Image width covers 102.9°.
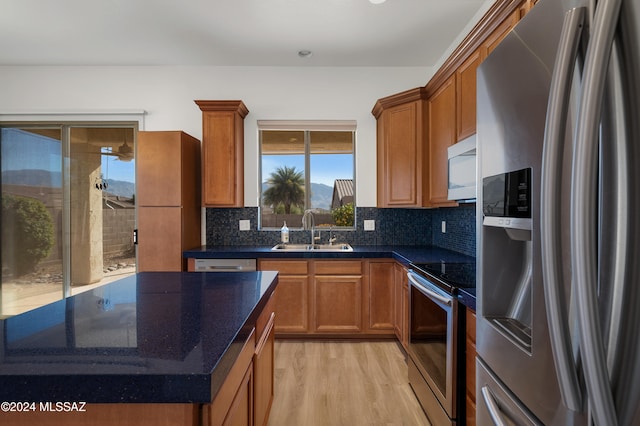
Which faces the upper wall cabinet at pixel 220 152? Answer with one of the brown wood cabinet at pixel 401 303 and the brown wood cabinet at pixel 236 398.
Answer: the brown wood cabinet at pixel 401 303

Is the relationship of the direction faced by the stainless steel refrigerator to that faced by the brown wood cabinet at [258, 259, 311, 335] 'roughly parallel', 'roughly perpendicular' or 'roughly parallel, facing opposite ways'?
roughly perpendicular

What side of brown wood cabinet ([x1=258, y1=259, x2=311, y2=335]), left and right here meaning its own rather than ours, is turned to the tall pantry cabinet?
right

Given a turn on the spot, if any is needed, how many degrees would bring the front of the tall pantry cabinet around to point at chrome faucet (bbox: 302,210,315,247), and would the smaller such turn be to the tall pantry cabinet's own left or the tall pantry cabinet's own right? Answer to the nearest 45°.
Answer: approximately 90° to the tall pantry cabinet's own left

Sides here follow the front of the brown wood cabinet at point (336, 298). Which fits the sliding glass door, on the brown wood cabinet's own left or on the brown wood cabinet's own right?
on the brown wood cabinet's own right

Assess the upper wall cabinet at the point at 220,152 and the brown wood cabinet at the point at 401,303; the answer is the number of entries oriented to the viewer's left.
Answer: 1

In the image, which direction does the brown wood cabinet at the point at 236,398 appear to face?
to the viewer's right

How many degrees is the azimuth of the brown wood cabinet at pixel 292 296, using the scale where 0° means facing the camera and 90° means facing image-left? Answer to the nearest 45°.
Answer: approximately 0°

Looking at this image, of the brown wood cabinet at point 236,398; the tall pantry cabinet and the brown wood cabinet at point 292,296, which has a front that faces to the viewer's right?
the brown wood cabinet at point 236,398

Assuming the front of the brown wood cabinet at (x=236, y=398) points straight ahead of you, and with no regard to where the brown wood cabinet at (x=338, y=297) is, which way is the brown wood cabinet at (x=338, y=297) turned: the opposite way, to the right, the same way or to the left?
to the right

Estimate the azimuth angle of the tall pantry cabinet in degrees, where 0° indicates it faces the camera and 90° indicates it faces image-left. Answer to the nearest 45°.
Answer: approximately 0°
